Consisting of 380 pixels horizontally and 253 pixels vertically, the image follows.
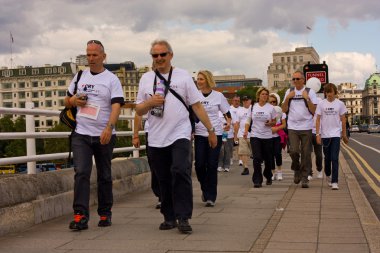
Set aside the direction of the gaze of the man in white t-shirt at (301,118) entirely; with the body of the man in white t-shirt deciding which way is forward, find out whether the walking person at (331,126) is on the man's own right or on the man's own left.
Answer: on the man's own left

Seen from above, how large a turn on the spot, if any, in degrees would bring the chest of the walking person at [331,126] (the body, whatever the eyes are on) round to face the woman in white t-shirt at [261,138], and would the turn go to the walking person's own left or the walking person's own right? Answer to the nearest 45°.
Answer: approximately 90° to the walking person's own right

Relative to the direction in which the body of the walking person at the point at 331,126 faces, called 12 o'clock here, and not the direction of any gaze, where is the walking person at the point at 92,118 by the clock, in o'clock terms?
the walking person at the point at 92,118 is roughly at 1 o'clock from the walking person at the point at 331,126.

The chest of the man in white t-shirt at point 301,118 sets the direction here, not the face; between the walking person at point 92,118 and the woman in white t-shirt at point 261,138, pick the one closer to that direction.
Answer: the walking person

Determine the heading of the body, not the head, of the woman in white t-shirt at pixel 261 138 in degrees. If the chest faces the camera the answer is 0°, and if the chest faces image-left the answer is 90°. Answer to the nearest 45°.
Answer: approximately 0°

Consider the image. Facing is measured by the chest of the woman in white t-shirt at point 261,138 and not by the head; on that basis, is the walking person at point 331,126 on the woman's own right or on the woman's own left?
on the woman's own left

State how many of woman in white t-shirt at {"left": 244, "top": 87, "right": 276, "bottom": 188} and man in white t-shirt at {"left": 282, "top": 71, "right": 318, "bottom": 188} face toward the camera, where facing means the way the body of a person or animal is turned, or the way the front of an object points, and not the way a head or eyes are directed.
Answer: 2
